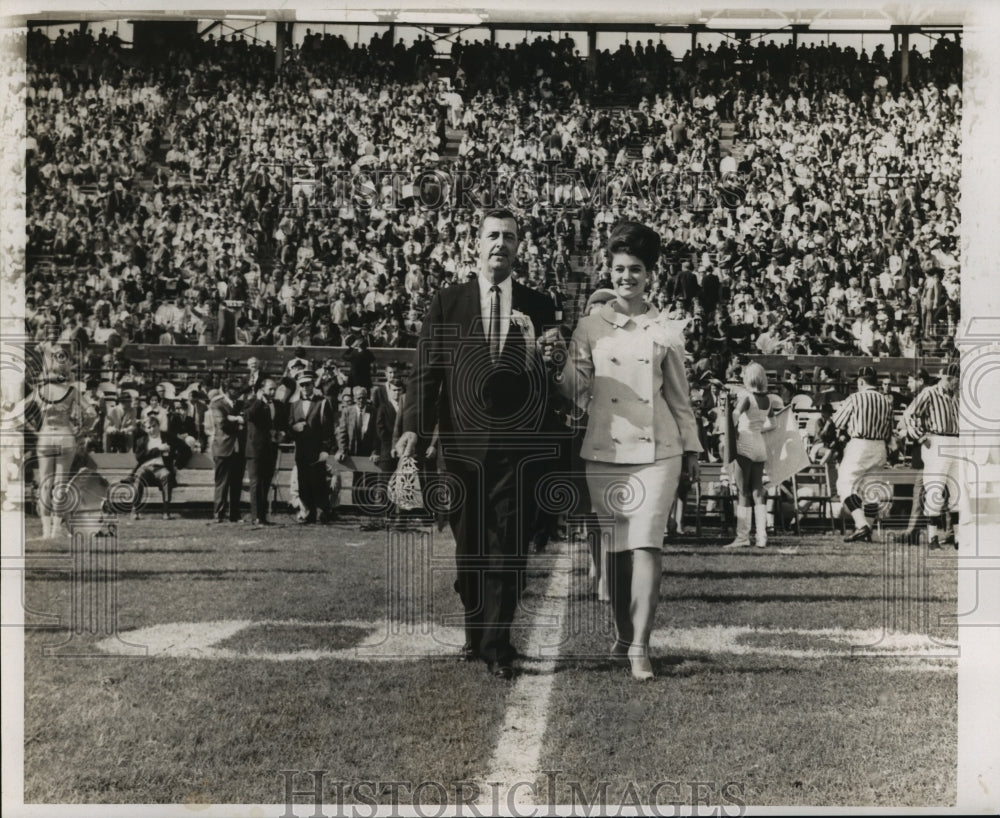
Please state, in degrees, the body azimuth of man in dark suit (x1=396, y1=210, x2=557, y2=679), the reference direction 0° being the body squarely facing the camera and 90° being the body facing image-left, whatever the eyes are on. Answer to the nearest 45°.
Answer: approximately 0°

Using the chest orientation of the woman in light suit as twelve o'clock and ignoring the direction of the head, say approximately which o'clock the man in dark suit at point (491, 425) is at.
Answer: The man in dark suit is roughly at 3 o'clock from the woman in light suit.

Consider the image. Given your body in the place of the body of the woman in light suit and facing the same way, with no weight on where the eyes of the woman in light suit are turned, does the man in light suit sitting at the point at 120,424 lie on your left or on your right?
on your right

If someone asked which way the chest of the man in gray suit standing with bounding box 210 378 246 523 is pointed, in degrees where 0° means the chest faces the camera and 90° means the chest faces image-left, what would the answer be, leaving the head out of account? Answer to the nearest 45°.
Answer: approximately 315°
